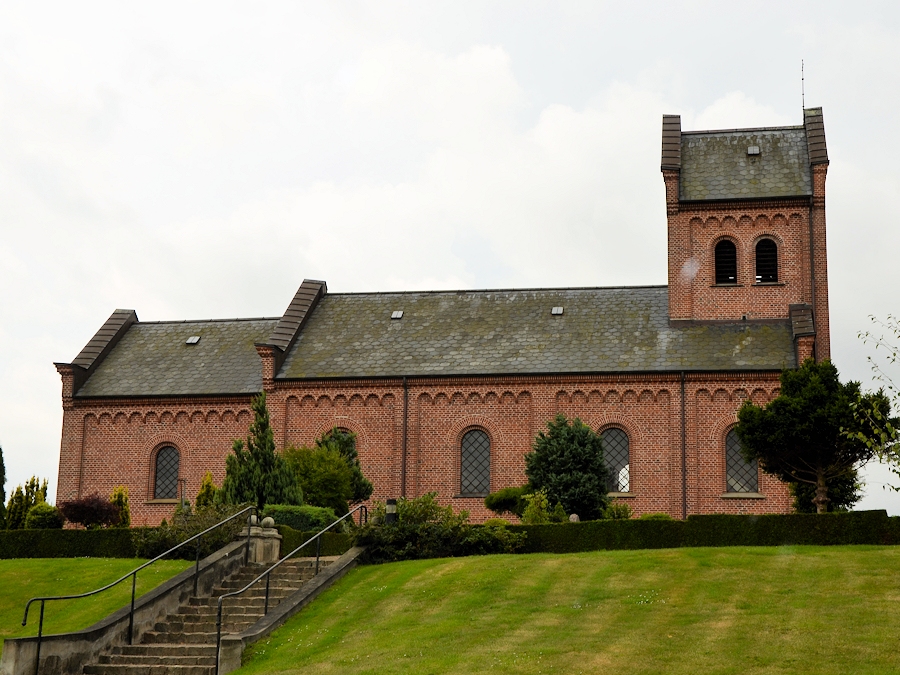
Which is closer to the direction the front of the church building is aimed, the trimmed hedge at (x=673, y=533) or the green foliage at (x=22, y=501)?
the trimmed hedge

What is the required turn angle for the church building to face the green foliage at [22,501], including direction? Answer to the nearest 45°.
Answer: approximately 90° to its right

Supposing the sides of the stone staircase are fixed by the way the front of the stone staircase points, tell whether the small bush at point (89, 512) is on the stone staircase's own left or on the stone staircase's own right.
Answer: on the stone staircase's own right

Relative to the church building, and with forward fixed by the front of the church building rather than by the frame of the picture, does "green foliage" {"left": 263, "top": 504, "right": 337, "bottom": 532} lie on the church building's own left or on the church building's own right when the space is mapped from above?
on the church building's own right

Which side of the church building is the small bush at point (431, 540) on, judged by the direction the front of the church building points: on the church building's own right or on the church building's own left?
on the church building's own right

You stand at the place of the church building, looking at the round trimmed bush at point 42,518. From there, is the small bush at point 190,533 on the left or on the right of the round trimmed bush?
left

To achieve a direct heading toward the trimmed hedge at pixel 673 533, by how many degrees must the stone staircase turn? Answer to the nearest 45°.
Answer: approximately 135° to its left

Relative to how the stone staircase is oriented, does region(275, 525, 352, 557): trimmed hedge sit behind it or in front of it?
behind

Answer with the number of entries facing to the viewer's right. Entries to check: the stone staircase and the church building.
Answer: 1

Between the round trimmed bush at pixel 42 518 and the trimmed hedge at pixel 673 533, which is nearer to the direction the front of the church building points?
the trimmed hedge

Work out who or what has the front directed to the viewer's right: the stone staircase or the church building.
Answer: the church building

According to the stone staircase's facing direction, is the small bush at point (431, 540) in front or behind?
behind

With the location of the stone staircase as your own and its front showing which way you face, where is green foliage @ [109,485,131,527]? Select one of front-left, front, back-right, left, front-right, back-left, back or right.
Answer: back-right

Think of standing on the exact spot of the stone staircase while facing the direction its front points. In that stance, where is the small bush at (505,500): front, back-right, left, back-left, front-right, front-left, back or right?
back

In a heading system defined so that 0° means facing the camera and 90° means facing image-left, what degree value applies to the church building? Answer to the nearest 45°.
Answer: approximately 270°
